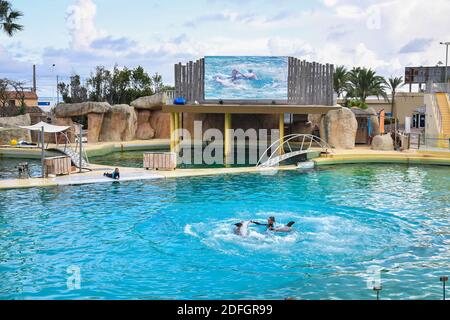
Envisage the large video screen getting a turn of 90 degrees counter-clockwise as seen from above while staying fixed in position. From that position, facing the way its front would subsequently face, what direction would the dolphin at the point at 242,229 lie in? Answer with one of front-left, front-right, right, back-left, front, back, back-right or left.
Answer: right

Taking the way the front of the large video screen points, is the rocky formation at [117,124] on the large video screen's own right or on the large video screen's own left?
on the large video screen's own right

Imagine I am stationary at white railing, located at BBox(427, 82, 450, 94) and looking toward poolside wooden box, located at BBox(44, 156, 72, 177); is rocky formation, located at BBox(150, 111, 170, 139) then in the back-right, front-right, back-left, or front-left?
front-right

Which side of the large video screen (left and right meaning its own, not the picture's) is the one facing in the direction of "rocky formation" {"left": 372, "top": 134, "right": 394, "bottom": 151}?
left

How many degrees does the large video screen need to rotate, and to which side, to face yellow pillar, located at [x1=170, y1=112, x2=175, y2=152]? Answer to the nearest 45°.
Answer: approximately 90° to its right

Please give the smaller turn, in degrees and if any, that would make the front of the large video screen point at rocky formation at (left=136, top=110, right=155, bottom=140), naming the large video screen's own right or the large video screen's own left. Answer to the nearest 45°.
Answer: approximately 135° to the large video screen's own right

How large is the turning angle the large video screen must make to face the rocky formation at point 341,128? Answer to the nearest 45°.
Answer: approximately 90° to its left

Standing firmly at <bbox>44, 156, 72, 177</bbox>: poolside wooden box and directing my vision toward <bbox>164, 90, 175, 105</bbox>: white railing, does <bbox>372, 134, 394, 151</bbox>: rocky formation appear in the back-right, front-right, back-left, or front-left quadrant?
front-right

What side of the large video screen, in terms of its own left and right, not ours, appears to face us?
front

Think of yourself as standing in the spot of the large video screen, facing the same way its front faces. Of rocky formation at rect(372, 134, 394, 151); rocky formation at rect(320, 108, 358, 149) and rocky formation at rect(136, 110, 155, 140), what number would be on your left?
2

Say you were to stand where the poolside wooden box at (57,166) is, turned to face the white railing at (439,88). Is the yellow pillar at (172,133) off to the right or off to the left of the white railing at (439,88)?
left
